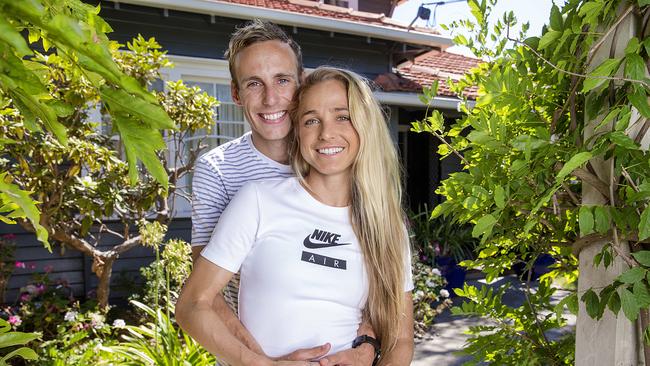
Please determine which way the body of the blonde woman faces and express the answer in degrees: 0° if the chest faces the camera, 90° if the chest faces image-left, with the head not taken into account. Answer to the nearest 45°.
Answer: approximately 0°

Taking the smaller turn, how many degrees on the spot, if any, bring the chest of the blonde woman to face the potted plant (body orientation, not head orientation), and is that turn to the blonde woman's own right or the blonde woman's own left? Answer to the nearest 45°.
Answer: approximately 180°

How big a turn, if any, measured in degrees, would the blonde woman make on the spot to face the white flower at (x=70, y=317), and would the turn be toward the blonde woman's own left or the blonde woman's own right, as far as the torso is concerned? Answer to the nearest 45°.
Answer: approximately 135° to the blonde woman's own right

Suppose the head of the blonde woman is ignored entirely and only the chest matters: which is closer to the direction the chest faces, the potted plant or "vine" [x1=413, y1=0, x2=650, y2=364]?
the vine

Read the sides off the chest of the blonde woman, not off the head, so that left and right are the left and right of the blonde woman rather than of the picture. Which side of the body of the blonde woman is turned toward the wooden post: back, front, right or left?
left

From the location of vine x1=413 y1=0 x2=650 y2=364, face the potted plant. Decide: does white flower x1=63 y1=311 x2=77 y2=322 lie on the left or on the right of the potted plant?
left
